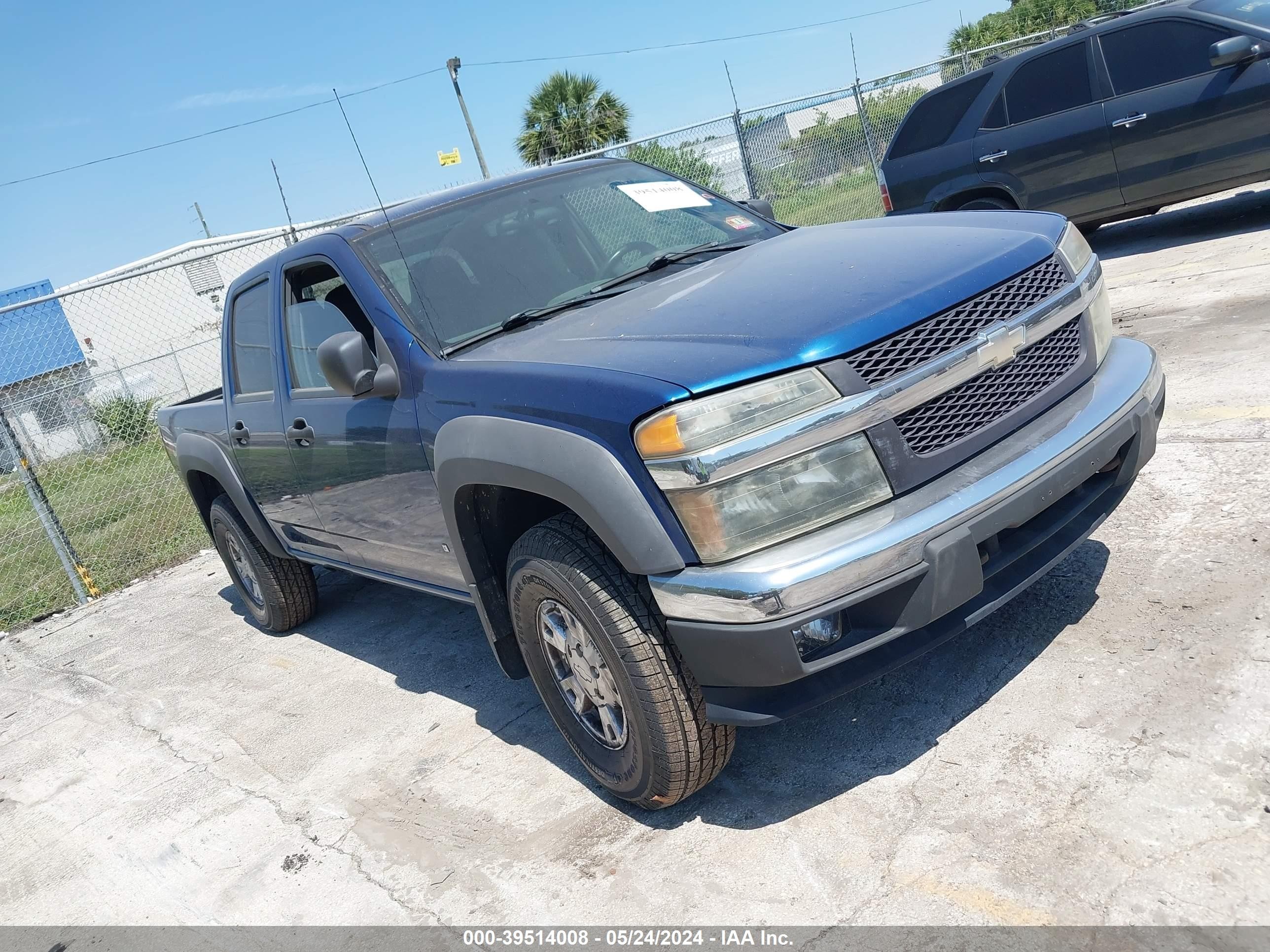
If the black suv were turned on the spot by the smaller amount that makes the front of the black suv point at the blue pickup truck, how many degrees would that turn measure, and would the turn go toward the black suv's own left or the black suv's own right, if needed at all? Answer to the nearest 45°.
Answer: approximately 90° to the black suv's own right

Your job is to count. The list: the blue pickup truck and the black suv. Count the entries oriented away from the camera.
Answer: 0

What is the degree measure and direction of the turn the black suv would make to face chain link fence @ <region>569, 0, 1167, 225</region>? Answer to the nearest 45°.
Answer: approximately 135° to its left

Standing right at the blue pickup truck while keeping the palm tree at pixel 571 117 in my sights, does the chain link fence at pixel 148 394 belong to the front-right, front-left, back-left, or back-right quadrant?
front-left

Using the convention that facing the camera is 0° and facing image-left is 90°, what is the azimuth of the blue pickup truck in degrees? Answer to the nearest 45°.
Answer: approximately 315°

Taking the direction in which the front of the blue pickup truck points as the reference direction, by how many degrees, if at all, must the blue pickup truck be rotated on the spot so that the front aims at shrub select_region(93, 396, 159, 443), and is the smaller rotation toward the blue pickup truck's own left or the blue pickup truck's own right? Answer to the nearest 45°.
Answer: approximately 180°

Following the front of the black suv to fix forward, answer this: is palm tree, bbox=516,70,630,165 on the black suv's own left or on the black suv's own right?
on the black suv's own left

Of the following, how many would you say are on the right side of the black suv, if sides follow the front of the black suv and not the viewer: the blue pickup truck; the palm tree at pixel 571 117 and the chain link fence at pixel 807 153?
1

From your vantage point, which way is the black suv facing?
to the viewer's right

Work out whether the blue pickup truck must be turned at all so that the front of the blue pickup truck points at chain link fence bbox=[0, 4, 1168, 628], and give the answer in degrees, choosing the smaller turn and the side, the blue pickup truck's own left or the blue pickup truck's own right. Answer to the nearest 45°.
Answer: approximately 180°

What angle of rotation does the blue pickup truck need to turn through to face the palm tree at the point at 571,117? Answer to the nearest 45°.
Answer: approximately 135° to its left

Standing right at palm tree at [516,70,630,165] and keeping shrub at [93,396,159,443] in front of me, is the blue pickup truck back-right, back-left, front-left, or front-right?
front-left

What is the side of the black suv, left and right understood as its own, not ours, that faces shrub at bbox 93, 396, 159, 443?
back

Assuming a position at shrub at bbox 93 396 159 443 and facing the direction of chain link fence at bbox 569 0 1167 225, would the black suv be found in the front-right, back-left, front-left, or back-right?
front-right
